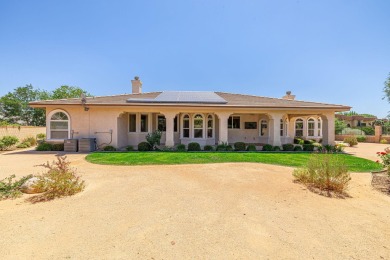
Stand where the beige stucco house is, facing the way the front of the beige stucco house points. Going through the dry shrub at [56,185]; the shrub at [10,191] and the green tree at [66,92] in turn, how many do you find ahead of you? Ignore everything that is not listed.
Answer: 2

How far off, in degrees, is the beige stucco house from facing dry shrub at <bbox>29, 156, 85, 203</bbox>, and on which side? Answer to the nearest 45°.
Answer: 0° — it already faces it

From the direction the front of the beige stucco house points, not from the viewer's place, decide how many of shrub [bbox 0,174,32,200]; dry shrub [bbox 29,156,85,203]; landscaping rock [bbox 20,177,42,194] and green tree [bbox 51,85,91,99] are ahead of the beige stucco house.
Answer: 3

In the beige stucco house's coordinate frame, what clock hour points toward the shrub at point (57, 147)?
The shrub is roughly at 3 o'clock from the beige stucco house.

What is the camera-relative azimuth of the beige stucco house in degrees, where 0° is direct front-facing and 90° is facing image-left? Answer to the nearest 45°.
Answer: approximately 0°

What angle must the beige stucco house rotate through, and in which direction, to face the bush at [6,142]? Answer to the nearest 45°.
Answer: approximately 90° to its right

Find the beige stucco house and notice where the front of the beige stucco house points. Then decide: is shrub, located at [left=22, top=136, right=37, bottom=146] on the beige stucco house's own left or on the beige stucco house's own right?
on the beige stucco house's own right

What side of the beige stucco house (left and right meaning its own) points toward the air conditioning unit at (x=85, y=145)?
right

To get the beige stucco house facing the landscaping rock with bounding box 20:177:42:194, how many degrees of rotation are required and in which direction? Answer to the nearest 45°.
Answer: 0° — it already faces it

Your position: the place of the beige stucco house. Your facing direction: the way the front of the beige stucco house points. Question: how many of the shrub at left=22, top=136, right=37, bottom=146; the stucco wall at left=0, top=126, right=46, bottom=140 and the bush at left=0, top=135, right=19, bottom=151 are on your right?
3
